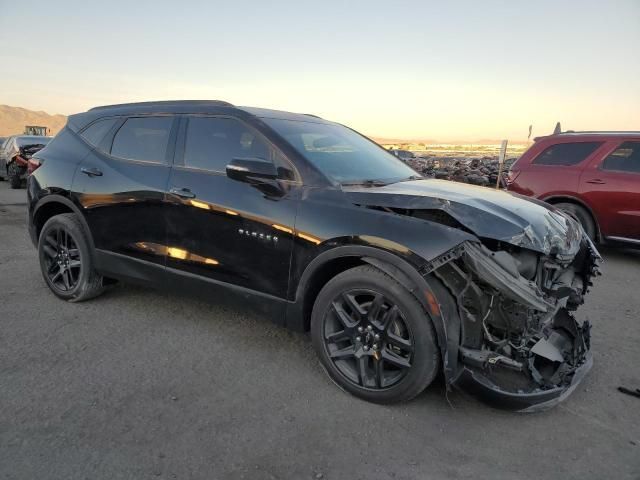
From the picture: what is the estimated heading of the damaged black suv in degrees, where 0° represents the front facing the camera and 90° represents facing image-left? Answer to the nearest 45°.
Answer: approximately 315°

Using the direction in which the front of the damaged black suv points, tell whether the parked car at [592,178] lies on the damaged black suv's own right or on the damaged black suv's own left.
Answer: on the damaged black suv's own left

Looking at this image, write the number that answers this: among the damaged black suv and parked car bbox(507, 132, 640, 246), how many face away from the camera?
0

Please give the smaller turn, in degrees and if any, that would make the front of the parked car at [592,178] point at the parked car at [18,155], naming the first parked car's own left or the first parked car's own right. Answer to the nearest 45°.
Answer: approximately 180°

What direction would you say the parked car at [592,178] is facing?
to the viewer's right

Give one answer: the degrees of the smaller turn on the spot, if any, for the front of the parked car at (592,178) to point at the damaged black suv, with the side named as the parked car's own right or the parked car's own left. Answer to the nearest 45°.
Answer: approximately 90° to the parked car's own right

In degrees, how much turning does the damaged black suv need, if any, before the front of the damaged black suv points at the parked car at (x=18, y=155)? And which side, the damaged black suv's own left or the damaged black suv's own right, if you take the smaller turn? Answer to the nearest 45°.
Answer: approximately 180°
